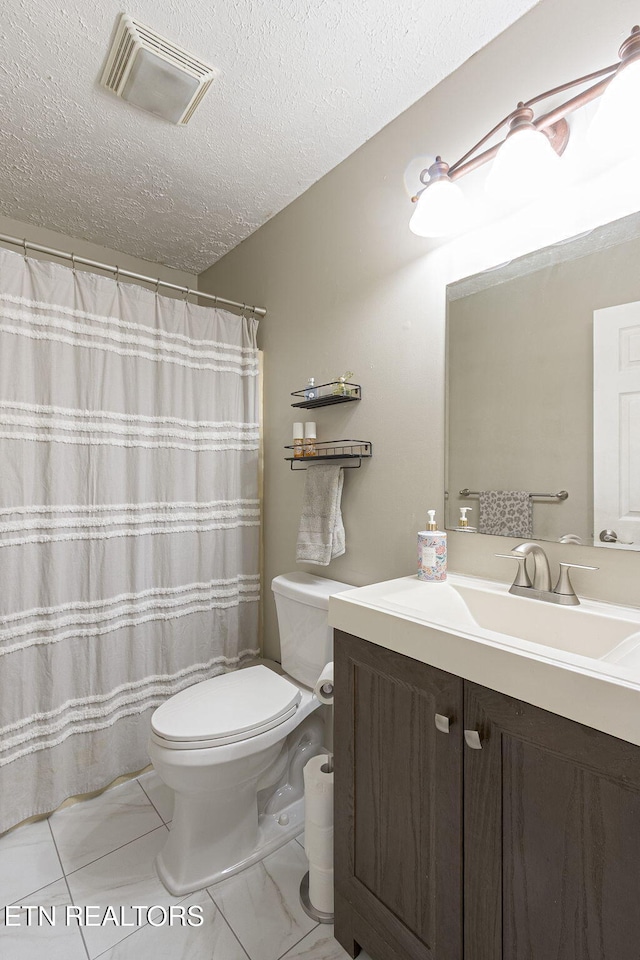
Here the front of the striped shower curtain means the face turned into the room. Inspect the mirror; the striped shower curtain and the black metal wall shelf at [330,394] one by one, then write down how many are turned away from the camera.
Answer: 0

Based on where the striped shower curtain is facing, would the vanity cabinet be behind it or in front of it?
in front

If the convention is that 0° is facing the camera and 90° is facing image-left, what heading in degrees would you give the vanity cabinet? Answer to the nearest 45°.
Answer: approximately 45°

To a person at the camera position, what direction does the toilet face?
facing the viewer and to the left of the viewer

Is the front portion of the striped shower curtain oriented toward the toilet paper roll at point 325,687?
yes

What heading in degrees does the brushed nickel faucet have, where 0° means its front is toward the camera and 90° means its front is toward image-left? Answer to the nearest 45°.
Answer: approximately 45°

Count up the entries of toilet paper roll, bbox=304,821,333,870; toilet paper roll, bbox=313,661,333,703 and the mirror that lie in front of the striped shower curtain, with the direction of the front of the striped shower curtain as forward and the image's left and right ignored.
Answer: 3

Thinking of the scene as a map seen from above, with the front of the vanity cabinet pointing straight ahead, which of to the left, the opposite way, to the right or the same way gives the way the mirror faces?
the same way

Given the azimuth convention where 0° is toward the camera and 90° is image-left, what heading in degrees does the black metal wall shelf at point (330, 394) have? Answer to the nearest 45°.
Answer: approximately 45°

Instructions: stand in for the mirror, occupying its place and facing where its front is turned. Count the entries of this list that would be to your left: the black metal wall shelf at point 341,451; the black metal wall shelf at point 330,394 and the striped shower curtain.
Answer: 0

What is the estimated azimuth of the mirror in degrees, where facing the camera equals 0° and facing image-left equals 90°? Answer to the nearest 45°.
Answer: approximately 45°

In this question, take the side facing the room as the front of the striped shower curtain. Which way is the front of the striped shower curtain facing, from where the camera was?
facing the viewer and to the right of the viewer

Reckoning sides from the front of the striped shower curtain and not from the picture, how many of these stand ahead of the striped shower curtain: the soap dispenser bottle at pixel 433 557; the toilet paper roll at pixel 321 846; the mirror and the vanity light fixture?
4
